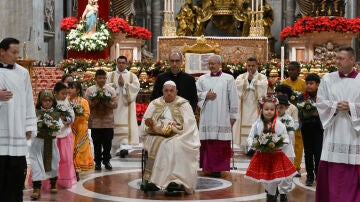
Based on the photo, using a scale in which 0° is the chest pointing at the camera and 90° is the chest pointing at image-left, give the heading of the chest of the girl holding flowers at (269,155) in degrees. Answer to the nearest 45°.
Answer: approximately 0°

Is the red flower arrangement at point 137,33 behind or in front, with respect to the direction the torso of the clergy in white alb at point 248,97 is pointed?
behind

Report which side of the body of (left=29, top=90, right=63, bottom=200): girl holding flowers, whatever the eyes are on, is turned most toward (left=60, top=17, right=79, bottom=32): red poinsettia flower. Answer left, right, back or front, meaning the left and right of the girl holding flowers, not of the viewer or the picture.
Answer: back

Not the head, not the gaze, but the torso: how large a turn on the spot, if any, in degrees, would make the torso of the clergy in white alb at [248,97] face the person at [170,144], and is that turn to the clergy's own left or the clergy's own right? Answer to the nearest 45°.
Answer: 0° — they already face them

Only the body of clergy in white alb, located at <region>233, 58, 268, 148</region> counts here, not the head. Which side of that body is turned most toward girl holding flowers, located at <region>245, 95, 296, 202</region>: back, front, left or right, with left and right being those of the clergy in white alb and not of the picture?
front

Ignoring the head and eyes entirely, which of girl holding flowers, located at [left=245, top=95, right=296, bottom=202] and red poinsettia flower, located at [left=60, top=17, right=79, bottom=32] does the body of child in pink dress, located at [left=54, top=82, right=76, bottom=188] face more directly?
the girl holding flowers

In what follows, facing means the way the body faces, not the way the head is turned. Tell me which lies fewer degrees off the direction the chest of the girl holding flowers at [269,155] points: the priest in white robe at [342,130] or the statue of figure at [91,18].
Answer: the priest in white robe

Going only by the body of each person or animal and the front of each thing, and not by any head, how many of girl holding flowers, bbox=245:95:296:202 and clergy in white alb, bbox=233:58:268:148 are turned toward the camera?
2
